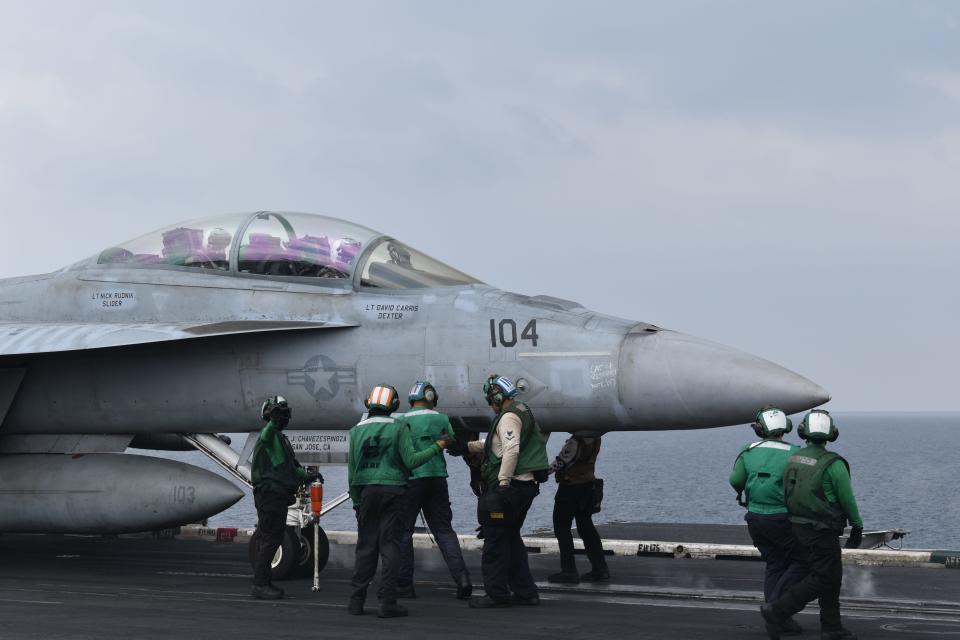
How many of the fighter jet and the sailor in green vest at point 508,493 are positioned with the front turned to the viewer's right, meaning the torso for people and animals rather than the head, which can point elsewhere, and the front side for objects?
1

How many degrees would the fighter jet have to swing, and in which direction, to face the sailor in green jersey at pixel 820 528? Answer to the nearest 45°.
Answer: approximately 45° to its right

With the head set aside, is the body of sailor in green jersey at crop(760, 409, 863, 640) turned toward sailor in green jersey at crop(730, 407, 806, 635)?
no

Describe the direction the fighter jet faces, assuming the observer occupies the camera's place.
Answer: facing to the right of the viewer

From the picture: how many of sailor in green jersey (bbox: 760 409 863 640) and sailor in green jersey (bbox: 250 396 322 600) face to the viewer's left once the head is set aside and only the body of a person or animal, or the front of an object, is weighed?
0

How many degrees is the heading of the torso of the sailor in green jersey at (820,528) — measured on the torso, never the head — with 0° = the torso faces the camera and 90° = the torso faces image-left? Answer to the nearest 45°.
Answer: approximately 225°

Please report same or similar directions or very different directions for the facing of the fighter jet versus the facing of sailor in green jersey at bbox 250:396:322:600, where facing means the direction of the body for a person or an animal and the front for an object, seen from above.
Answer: same or similar directions

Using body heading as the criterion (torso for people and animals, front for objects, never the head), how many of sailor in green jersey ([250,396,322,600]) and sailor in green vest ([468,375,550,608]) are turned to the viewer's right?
1

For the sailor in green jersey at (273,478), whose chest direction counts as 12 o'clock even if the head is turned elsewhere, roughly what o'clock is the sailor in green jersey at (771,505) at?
the sailor in green jersey at (771,505) is roughly at 1 o'clock from the sailor in green jersey at (273,478).

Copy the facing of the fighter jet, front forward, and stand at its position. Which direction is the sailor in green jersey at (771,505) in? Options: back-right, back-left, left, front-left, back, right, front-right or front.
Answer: front-right

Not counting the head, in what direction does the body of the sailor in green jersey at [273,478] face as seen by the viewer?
to the viewer's right

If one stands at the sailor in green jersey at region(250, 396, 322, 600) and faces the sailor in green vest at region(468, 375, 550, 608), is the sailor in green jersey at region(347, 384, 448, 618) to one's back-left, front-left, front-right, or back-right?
front-right

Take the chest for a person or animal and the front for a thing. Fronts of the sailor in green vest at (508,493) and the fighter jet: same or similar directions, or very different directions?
very different directions

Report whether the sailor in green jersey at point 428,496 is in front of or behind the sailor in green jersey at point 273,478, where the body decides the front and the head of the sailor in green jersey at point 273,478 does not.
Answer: in front
